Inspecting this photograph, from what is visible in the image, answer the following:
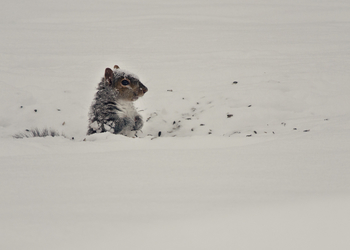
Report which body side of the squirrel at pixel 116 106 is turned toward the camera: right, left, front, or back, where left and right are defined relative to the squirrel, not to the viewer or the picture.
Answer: right
